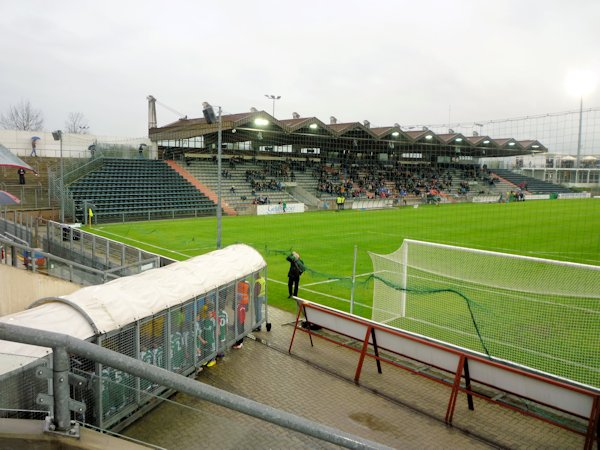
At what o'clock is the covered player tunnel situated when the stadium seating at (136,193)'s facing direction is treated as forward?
The covered player tunnel is roughly at 12 o'clock from the stadium seating.

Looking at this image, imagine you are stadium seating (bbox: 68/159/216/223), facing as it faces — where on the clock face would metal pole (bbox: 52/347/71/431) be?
The metal pole is roughly at 12 o'clock from the stadium seating.

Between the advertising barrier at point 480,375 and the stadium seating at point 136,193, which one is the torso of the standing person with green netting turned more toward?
the stadium seating

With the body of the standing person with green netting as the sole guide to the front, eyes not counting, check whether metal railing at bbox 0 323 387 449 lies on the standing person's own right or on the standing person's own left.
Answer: on the standing person's own left

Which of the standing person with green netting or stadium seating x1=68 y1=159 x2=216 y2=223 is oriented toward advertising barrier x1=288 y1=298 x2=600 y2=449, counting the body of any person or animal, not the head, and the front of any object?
the stadium seating
